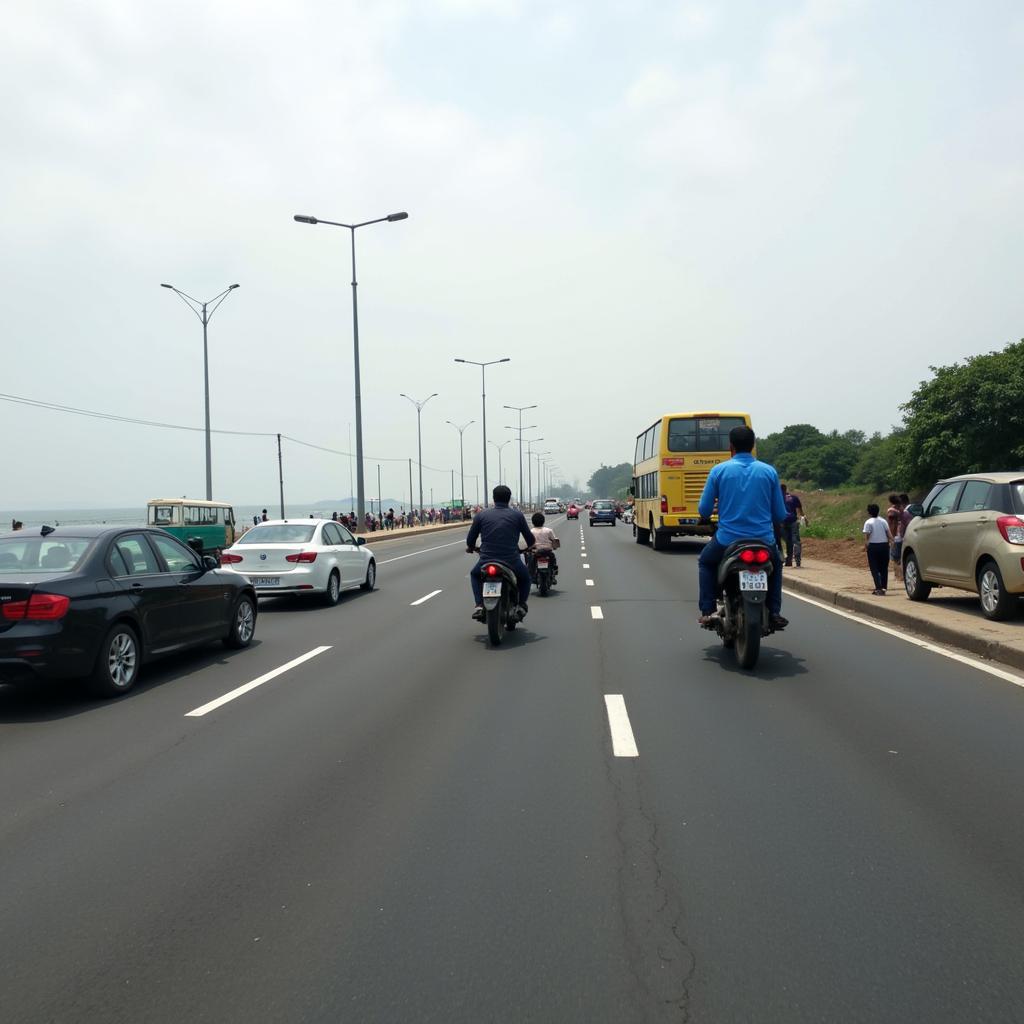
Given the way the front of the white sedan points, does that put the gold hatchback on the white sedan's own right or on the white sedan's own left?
on the white sedan's own right

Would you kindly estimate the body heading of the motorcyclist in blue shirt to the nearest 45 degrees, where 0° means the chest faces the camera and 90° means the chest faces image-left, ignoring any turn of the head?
approximately 180°

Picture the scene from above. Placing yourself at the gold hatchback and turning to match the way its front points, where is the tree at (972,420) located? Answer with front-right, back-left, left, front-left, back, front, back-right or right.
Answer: front-right

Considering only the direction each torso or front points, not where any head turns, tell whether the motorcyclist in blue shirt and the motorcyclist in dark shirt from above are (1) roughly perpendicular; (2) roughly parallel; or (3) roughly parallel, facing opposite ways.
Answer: roughly parallel

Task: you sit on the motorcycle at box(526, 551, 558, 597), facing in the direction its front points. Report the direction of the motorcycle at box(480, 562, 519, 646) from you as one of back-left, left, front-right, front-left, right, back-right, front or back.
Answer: back

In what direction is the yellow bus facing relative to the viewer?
away from the camera

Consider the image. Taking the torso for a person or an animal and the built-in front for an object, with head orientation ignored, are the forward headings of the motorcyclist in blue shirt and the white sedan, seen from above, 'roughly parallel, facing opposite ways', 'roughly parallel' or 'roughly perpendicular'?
roughly parallel

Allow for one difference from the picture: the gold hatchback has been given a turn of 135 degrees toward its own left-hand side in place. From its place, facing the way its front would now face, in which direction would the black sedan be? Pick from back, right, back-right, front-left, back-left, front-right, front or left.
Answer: front-right

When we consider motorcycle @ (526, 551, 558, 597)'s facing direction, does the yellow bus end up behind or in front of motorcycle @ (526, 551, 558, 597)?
in front

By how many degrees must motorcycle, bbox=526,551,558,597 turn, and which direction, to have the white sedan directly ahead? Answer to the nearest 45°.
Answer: approximately 90° to its left

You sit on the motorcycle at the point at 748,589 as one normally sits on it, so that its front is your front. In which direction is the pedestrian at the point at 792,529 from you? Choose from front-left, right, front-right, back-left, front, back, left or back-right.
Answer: front

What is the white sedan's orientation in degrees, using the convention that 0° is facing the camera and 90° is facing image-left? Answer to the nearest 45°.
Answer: approximately 225°

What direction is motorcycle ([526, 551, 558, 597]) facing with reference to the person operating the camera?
facing away from the viewer

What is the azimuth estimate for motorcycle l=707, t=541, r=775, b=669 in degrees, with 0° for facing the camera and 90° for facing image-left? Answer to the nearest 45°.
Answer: approximately 180°

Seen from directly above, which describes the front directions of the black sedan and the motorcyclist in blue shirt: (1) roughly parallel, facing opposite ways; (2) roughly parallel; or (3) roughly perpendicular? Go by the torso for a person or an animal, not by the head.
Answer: roughly parallel

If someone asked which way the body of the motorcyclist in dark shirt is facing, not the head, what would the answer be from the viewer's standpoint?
away from the camera
